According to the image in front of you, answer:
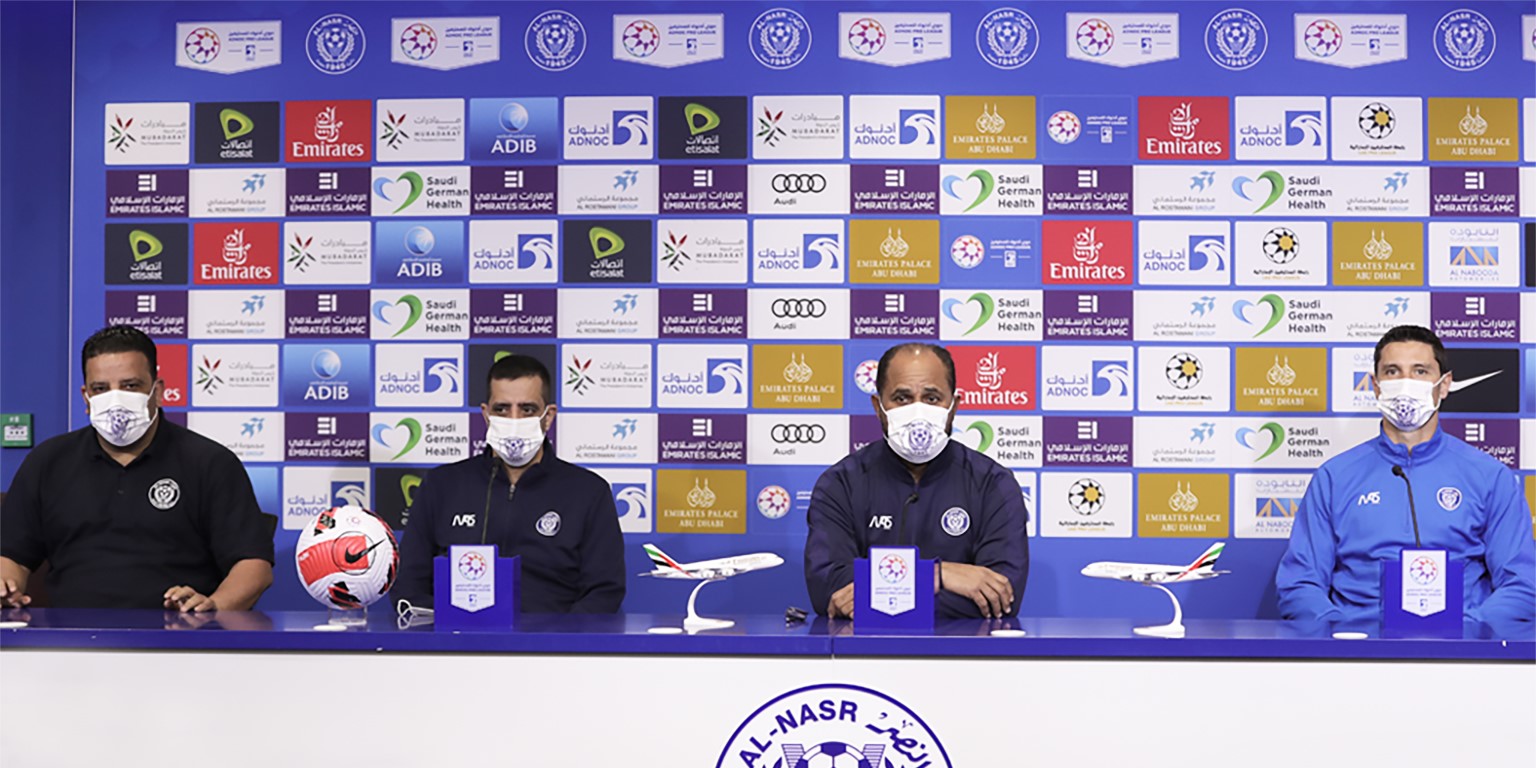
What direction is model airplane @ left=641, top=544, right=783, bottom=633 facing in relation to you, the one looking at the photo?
facing to the right of the viewer

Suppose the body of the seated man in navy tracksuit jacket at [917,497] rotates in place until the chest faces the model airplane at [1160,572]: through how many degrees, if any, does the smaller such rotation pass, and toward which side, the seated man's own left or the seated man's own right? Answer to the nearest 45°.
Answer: approximately 45° to the seated man's own left

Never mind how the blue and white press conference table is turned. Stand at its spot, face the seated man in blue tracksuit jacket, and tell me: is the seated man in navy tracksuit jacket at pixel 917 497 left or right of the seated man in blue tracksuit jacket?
left

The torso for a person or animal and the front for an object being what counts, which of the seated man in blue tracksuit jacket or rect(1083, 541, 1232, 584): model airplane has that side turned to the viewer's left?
the model airplane

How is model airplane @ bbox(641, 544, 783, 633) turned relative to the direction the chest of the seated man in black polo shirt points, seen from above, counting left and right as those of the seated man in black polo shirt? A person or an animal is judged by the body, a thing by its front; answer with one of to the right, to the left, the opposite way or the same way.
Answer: to the left

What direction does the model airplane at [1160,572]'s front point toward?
to the viewer's left

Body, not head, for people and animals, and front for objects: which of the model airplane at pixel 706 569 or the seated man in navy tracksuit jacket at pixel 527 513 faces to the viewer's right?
the model airplane
